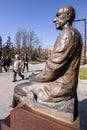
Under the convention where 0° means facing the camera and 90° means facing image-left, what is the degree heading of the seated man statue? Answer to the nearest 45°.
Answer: approximately 90°
